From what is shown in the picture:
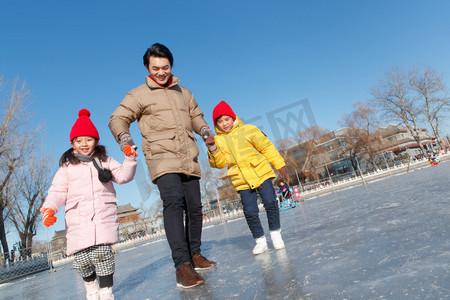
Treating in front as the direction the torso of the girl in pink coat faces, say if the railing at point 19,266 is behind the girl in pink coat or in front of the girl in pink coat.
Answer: behind

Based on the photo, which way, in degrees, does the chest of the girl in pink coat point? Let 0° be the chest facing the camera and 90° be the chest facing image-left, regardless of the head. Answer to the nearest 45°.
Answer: approximately 0°

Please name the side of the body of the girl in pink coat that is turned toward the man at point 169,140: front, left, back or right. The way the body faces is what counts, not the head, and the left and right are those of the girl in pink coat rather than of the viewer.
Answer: left

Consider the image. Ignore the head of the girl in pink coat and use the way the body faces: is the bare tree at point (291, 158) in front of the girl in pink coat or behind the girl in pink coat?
behind

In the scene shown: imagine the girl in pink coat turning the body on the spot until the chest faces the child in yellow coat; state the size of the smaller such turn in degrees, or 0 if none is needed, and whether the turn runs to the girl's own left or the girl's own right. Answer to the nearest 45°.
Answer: approximately 90° to the girl's own left
